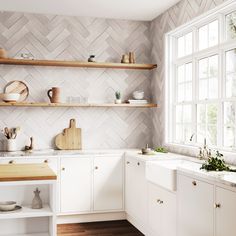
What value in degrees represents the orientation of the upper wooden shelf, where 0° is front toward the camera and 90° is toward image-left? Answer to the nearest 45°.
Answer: approximately 0°

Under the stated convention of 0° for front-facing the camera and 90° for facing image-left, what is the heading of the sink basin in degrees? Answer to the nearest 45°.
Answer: approximately 45°

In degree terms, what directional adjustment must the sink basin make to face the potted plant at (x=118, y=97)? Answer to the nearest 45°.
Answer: approximately 90° to its right

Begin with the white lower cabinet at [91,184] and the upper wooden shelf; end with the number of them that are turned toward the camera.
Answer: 2

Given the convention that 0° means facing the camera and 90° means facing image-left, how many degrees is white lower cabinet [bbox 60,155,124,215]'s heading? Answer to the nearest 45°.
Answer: approximately 0°

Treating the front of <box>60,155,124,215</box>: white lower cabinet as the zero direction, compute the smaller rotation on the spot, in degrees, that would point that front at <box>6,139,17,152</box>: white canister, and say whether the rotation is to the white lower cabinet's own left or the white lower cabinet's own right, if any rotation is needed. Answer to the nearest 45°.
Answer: approximately 90° to the white lower cabinet's own right

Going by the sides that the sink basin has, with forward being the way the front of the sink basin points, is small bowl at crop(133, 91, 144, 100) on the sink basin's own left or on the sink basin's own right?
on the sink basin's own right

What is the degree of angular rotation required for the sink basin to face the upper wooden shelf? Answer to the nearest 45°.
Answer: approximately 90° to its right
